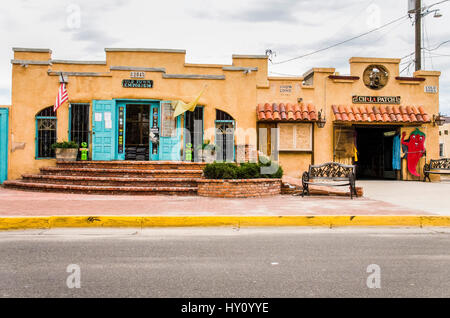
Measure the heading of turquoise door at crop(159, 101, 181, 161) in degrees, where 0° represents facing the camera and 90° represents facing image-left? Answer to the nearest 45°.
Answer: approximately 0°

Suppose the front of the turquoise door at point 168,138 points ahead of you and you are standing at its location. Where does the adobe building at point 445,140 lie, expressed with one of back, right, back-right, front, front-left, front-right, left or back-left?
back-left

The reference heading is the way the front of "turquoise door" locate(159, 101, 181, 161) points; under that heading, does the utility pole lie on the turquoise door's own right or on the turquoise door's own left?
on the turquoise door's own left

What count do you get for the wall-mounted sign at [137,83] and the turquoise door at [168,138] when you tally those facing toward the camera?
2

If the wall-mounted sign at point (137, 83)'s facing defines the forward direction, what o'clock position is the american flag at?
The american flag is roughly at 3 o'clock from the wall-mounted sign.

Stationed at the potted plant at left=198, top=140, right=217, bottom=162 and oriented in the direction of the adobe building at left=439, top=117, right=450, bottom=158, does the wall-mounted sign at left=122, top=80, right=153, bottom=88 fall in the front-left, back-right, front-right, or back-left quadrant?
back-left

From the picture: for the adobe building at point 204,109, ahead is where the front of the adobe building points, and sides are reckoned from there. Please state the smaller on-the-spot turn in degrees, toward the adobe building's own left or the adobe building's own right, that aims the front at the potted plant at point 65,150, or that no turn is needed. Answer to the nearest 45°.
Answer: approximately 90° to the adobe building's own right
